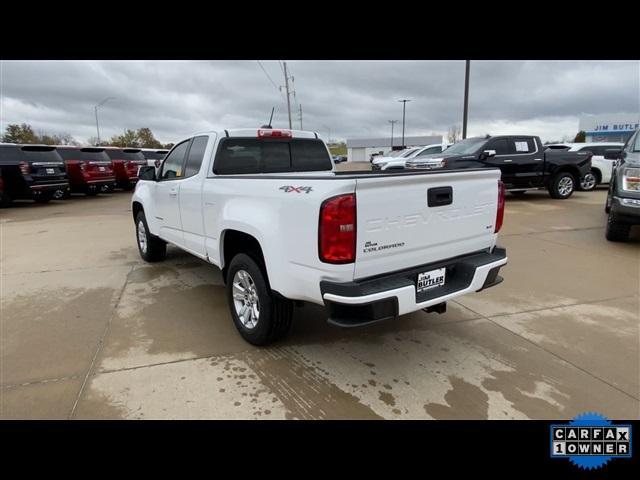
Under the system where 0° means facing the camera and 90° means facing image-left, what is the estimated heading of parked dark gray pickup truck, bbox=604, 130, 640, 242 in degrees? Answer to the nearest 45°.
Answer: approximately 0°

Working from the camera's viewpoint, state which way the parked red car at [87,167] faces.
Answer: facing away from the viewer and to the left of the viewer

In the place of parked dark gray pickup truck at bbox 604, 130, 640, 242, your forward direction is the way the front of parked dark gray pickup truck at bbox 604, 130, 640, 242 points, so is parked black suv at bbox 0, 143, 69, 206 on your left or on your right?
on your right

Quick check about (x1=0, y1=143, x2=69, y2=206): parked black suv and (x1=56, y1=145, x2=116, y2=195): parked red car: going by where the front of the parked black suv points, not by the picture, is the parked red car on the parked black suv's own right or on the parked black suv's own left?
on the parked black suv's own right

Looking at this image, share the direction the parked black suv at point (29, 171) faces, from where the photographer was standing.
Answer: facing away from the viewer and to the left of the viewer

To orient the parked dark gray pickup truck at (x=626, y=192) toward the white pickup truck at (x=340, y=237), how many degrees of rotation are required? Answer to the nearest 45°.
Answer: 0° — it already faces it

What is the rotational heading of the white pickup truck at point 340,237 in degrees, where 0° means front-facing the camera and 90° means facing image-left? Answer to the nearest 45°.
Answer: approximately 135°

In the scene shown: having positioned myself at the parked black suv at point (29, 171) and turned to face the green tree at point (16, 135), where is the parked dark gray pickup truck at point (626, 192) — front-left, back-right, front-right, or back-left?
back-right

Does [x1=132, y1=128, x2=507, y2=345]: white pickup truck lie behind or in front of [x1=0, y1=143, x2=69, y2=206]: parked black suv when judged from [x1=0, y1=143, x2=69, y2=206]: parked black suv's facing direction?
behind

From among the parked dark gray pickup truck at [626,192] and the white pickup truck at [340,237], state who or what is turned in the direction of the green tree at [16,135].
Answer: the white pickup truck

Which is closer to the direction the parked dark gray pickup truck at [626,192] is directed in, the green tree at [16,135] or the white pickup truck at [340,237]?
the white pickup truck

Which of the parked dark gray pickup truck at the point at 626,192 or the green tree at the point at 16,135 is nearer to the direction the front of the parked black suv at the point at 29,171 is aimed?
the green tree
